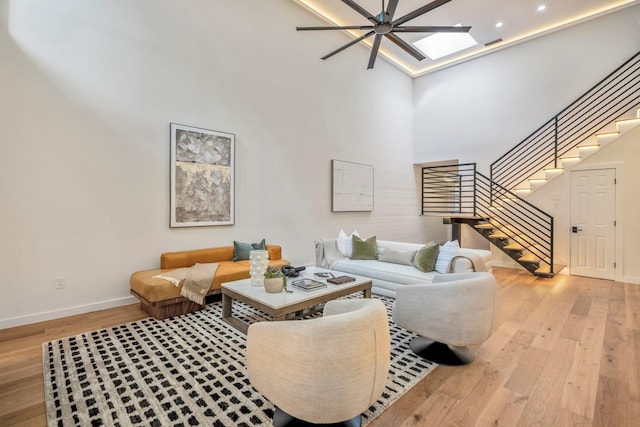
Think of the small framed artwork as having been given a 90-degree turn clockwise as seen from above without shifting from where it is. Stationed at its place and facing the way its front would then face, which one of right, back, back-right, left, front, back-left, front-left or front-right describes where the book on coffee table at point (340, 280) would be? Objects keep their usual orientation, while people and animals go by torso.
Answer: front-left

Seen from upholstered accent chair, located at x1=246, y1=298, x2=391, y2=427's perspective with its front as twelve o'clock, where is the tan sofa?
The tan sofa is roughly at 12 o'clock from the upholstered accent chair.

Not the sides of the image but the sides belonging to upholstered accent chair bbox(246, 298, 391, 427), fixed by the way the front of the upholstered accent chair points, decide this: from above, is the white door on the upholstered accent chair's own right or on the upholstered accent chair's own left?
on the upholstered accent chair's own right

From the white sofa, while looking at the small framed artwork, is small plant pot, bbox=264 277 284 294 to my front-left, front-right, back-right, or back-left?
back-left

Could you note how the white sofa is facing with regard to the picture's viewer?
facing the viewer and to the left of the viewer

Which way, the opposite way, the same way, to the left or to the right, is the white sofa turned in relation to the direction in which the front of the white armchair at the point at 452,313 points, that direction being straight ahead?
to the left

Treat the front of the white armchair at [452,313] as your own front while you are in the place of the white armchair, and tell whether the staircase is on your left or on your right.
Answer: on your right

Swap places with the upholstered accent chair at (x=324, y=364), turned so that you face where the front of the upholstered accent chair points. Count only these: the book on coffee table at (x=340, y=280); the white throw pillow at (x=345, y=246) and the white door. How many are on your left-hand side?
0

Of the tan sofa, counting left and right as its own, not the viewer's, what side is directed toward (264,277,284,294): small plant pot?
front

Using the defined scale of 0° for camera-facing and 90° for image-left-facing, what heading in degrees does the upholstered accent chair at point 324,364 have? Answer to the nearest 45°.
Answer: approximately 135°

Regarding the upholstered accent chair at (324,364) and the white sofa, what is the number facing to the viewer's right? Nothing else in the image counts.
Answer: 0

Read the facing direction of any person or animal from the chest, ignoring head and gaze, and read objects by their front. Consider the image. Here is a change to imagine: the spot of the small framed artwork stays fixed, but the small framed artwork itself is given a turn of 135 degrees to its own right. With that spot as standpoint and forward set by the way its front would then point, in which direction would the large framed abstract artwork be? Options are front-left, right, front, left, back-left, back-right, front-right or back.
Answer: front-left

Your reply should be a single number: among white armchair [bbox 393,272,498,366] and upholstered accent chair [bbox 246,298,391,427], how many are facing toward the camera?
0

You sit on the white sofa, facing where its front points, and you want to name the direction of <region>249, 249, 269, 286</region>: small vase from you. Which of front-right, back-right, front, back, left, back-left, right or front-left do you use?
front

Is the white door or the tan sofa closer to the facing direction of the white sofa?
the tan sofa

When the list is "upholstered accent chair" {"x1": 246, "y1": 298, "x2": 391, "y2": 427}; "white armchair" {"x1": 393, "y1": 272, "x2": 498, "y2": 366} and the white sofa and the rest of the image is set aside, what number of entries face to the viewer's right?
0

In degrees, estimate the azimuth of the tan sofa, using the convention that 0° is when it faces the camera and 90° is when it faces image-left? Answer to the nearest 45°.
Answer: approximately 315°
